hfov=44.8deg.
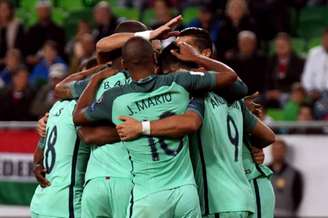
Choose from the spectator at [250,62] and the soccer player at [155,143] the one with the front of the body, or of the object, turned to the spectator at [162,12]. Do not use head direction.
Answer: the soccer player

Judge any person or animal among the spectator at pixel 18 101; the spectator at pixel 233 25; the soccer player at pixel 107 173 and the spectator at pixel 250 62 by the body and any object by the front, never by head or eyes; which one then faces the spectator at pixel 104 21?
the soccer player

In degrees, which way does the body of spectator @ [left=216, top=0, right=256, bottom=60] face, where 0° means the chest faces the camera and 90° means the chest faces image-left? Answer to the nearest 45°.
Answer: approximately 0°

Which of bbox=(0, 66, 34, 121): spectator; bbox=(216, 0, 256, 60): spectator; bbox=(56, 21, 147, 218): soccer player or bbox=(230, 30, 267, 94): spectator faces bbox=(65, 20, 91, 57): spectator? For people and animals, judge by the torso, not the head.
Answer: the soccer player

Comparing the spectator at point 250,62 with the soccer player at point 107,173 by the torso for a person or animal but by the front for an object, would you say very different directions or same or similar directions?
very different directions

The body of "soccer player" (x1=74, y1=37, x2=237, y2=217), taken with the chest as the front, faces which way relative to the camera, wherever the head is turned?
away from the camera

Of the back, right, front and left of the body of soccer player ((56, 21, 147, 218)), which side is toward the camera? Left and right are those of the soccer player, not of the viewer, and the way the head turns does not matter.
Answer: back
